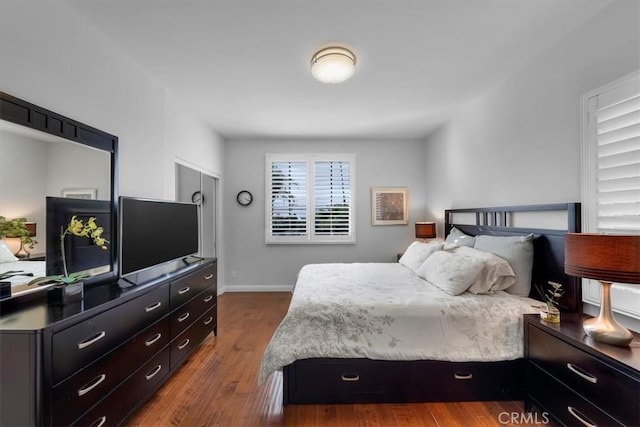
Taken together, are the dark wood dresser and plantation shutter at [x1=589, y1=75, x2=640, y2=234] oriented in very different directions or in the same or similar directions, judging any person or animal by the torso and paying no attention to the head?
very different directions

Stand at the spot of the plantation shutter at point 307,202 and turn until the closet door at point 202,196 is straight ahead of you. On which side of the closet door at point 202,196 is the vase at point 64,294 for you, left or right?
left

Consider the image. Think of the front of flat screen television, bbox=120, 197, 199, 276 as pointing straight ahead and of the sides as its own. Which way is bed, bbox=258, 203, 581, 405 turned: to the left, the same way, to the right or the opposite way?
the opposite way

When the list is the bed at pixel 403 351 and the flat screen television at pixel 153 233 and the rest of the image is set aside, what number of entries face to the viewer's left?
1

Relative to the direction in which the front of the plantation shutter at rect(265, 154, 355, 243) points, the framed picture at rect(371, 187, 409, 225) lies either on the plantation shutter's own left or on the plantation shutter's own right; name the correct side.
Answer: on the plantation shutter's own left

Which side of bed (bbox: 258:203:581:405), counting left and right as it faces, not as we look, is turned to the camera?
left

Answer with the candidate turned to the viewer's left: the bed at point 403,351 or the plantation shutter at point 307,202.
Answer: the bed

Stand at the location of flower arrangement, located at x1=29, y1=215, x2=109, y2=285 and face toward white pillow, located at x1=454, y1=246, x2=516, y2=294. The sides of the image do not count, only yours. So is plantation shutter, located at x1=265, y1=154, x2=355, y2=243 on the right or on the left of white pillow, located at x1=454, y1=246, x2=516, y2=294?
left

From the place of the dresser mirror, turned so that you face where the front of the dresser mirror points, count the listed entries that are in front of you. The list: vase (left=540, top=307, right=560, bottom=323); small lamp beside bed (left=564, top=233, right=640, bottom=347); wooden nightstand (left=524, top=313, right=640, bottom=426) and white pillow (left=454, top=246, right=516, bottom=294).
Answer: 4
